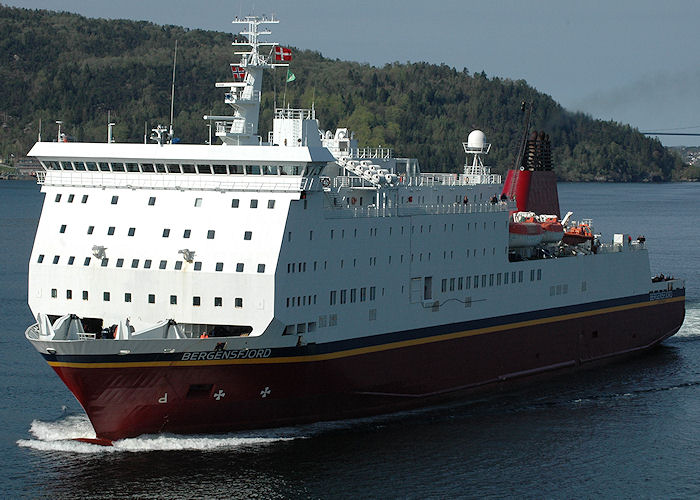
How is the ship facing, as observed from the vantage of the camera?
facing the viewer and to the left of the viewer
